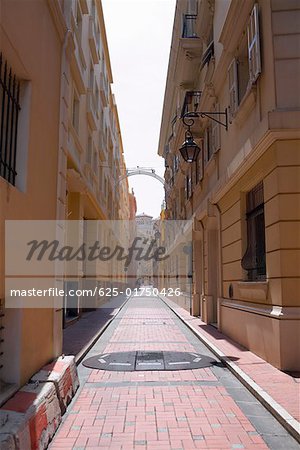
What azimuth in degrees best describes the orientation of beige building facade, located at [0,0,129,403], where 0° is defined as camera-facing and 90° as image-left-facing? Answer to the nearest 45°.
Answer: approximately 270°

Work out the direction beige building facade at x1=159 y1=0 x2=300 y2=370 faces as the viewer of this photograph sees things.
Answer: facing to the left of the viewer

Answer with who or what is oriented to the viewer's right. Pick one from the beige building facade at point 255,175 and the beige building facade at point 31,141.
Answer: the beige building facade at point 31,141

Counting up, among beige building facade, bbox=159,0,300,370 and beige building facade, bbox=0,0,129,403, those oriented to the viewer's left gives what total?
1

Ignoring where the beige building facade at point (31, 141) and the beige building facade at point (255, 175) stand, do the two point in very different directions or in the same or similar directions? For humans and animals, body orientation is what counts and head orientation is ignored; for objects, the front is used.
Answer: very different directions

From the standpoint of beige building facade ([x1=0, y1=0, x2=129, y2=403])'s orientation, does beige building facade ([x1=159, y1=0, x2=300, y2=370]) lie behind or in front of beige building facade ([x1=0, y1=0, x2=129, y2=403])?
in front
